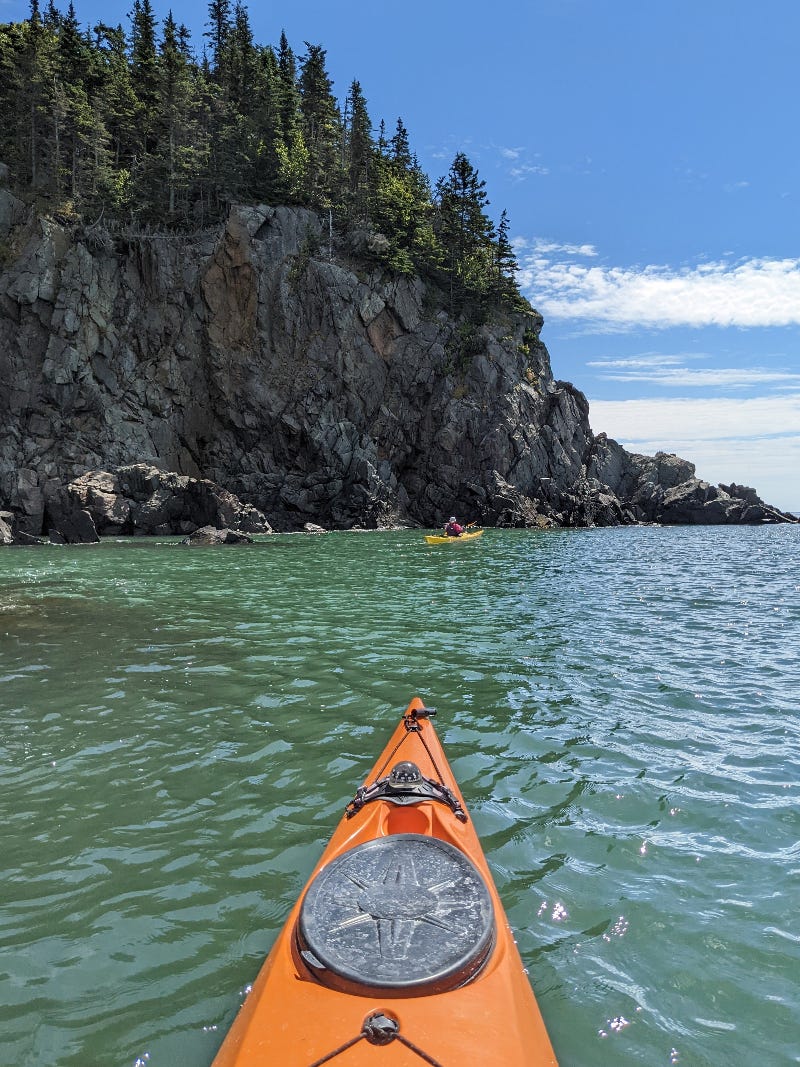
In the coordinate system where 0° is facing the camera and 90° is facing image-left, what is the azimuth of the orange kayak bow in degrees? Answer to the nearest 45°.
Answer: approximately 180°

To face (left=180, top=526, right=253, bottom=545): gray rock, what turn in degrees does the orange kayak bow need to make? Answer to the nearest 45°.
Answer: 0° — it already faces it
